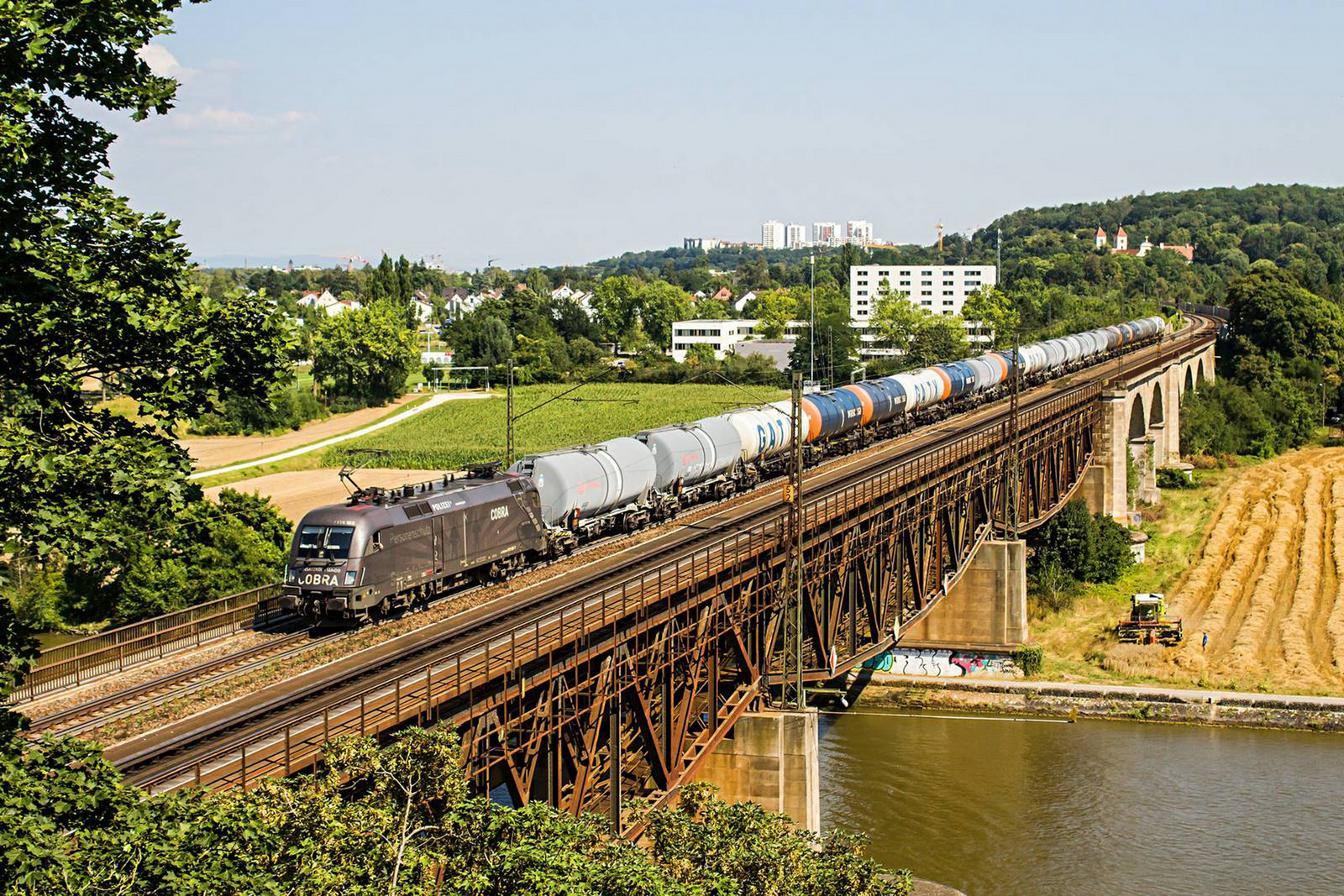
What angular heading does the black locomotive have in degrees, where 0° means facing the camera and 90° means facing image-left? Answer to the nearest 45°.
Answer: approximately 45°

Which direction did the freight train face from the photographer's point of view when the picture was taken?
facing the viewer and to the left of the viewer

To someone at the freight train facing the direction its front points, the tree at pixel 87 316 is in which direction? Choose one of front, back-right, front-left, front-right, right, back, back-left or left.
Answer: front-left

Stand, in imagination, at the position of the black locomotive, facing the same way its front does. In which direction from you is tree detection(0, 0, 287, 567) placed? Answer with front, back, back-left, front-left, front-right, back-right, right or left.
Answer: front-left

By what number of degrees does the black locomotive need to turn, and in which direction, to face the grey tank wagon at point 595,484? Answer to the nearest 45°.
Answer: approximately 180°
